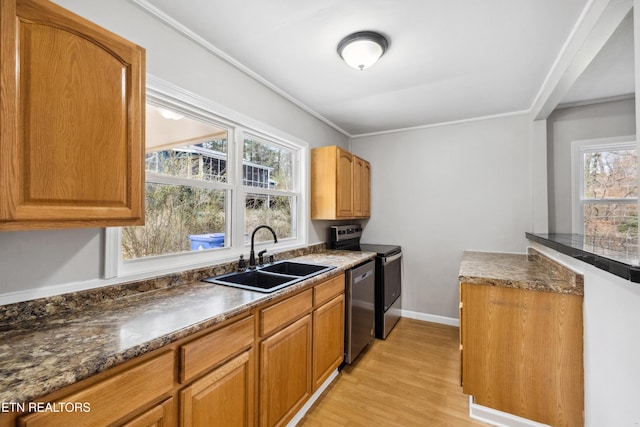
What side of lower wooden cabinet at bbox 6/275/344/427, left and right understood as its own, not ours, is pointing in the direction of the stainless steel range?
left

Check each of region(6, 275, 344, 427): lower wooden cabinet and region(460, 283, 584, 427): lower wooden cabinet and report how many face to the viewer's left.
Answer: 1

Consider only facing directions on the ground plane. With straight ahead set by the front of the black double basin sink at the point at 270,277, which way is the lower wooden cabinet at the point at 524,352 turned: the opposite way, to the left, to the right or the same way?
the opposite way

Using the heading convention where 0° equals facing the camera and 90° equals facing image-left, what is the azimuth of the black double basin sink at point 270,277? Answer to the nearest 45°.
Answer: approximately 315°

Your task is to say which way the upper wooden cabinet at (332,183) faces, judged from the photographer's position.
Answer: facing the viewer and to the right of the viewer

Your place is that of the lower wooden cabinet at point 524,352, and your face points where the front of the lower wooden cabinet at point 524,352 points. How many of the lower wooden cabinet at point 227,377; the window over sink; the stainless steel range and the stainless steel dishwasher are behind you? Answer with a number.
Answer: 0

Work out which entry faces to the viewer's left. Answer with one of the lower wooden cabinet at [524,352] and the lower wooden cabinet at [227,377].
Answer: the lower wooden cabinet at [524,352]

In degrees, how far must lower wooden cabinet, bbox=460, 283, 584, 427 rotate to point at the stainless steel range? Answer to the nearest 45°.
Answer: approximately 45° to its right

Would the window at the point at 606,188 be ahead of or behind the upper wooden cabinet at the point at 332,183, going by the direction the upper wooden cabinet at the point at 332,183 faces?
ahead

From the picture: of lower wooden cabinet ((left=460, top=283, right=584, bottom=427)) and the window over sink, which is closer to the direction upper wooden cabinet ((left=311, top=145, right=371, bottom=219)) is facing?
the lower wooden cabinet

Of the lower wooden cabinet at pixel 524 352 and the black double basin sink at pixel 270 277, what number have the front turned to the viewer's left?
1

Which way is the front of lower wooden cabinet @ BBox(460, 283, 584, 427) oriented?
to the viewer's left
